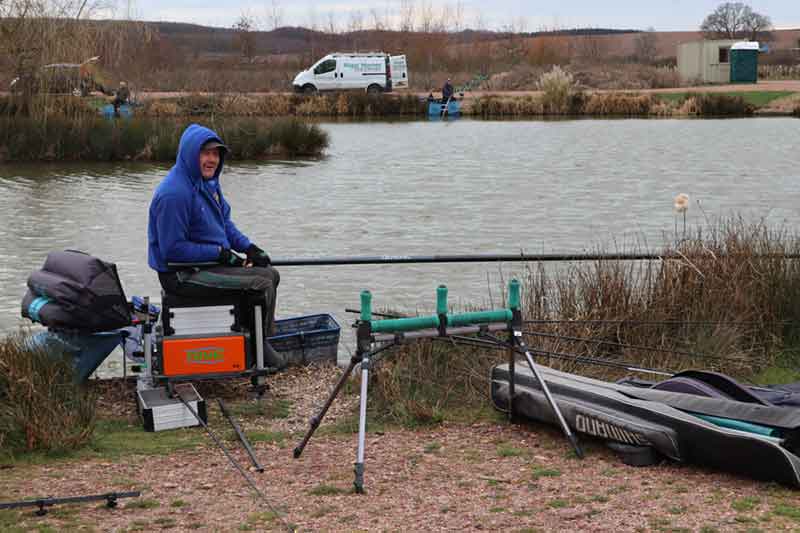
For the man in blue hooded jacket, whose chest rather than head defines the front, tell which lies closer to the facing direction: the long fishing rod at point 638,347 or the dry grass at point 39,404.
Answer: the long fishing rod

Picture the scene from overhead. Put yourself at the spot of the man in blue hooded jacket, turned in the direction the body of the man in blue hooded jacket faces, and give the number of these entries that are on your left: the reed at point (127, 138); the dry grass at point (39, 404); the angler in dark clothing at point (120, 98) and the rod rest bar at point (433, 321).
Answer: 2

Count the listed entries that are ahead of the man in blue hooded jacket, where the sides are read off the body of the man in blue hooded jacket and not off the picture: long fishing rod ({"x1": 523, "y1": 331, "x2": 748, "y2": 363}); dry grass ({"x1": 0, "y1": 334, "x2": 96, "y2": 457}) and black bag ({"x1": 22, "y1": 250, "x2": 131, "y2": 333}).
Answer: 1

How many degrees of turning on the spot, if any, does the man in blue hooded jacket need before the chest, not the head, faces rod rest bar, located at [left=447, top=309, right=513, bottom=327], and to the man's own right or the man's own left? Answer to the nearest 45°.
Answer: approximately 45° to the man's own right

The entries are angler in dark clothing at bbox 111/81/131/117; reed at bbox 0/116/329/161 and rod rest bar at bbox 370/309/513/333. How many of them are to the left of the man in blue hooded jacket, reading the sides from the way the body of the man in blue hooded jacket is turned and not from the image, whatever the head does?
2

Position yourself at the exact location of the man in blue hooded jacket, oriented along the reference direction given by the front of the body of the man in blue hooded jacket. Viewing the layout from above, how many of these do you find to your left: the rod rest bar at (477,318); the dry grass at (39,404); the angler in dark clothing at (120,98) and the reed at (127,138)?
2

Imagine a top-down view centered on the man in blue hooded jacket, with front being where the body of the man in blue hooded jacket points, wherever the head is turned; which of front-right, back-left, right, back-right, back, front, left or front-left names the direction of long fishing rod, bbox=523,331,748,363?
front

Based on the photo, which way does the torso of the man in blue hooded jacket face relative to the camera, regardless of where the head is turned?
to the viewer's right

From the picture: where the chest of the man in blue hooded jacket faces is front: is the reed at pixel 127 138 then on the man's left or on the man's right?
on the man's left

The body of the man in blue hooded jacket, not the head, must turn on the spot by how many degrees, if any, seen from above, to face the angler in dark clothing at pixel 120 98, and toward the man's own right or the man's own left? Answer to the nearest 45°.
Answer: approximately 90° to the man's own left

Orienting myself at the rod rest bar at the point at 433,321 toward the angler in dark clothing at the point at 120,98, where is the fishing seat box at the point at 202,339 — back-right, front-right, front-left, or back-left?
front-left

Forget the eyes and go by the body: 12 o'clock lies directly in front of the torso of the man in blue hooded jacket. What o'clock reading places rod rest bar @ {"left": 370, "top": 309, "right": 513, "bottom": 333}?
The rod rest bar is roughly at 2 o'clock from the man in blue hooded jacket.

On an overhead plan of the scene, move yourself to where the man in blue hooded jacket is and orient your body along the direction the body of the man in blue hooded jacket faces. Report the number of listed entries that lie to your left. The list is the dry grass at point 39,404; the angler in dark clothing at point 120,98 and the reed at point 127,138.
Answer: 2

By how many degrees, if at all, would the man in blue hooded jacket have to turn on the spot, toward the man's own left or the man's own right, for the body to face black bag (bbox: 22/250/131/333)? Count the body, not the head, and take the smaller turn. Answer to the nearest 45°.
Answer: approximately 180°

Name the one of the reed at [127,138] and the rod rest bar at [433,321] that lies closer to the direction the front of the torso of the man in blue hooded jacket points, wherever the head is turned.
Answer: the rod rest bar
